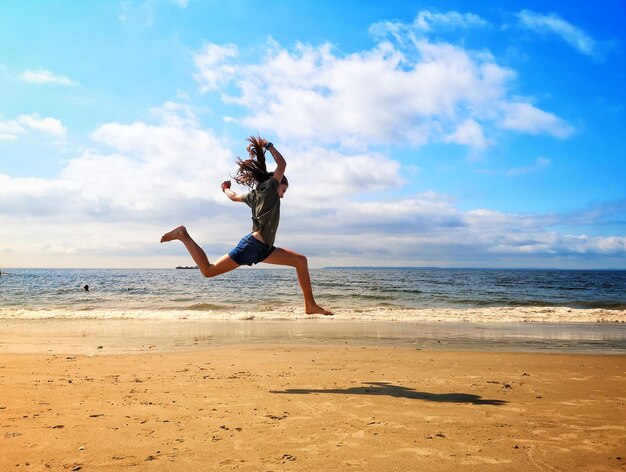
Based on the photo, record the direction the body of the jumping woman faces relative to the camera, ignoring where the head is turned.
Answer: to the viewer's right
